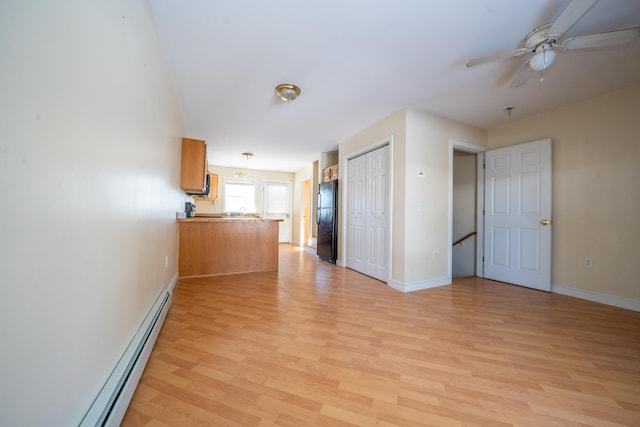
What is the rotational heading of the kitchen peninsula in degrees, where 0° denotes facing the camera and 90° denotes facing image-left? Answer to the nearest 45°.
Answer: approximately 180°

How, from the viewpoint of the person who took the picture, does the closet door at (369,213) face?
facing the viewer and to the left of the viewer

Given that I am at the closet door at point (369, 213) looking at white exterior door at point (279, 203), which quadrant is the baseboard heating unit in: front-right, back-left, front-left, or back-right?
back-left

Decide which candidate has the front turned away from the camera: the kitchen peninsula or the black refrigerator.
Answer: the kitchen peninsula

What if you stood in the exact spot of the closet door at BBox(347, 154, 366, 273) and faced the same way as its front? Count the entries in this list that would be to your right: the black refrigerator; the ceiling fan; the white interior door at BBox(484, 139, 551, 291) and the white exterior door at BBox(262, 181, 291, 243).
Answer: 2

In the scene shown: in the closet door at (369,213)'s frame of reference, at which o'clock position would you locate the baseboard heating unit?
The baseboard heating unit is roughly at 11 o'clock from the closet door.

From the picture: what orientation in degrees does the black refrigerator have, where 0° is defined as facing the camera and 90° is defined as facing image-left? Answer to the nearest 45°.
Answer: approximately 45°

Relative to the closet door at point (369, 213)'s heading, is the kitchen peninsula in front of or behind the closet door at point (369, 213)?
in front

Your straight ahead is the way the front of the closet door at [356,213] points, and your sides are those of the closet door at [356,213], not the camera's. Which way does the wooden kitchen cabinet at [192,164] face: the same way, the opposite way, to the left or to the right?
the opposite way

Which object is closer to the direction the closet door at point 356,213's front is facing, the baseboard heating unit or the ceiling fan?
the baseboard heating unit

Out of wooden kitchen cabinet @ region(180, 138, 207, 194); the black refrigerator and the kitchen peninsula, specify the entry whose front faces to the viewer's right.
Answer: the wooden kitchen cabinet

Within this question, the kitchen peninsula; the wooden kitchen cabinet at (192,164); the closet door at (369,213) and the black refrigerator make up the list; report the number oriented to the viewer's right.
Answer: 1

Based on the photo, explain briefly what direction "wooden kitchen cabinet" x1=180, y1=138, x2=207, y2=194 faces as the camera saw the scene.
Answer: facing to the right of the viewer

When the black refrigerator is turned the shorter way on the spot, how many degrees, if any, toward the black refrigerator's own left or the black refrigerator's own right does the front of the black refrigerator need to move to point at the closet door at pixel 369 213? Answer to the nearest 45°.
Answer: approximately 90° to the black refrigerator's own left

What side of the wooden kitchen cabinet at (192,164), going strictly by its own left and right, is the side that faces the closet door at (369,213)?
front

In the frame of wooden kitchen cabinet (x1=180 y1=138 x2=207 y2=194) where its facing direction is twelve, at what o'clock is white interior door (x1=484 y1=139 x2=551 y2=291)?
The white interior door is roughly at 1 o'clock from the wooden kitchen cabinet.

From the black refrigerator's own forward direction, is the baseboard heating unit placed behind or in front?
in front
